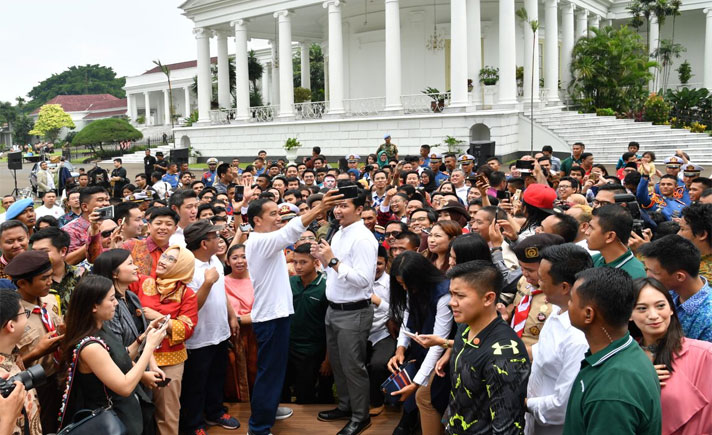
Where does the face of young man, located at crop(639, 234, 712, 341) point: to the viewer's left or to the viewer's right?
to the viewer's left

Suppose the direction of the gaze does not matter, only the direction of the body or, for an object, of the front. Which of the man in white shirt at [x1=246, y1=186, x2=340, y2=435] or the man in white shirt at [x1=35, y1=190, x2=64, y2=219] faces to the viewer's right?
the man in white shirt at [x1=246, y1=186, x2=340, y2=435]

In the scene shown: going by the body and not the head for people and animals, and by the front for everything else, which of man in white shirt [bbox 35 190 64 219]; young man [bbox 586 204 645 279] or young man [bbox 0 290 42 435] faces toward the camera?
the man in white shirt

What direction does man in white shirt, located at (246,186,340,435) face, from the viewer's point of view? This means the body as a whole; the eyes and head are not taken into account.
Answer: to the viewer's right

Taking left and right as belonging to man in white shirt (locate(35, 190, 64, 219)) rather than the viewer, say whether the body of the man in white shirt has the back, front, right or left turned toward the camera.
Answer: front

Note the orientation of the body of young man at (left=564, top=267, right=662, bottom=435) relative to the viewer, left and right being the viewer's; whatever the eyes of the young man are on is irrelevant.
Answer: facing to the left of the viewer

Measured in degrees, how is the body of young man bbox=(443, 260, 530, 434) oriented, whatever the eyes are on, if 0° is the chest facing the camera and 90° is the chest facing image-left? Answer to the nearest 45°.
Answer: approximately 45°

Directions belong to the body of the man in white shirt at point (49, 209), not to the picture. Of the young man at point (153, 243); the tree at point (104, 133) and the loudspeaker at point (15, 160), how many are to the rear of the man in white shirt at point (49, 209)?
2

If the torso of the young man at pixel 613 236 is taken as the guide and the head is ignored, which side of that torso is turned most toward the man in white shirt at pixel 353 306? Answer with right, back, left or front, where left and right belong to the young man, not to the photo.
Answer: front

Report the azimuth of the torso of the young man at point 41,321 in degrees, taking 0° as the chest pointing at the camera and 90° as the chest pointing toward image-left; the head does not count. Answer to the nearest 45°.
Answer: approximately 315°

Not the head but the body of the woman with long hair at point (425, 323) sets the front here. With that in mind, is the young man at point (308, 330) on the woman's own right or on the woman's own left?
on the woman's own right

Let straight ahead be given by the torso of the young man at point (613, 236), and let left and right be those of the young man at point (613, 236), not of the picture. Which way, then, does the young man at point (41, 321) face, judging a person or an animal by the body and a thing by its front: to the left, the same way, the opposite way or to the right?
the opposite way

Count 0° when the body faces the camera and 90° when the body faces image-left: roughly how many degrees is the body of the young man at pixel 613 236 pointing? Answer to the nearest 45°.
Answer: approximately 90°

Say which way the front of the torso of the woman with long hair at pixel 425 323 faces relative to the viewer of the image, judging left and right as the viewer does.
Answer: facing the viewer and to the left of the viewer

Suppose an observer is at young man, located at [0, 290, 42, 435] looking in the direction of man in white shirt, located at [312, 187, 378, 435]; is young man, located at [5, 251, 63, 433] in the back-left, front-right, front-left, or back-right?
front-left

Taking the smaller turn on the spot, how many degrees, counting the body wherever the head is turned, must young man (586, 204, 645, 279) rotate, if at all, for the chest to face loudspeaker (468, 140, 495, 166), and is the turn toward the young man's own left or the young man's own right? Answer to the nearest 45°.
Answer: approximately 90° to the young man's own right

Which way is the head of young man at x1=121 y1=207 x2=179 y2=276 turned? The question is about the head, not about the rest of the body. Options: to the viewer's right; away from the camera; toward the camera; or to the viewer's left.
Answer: toward the camera

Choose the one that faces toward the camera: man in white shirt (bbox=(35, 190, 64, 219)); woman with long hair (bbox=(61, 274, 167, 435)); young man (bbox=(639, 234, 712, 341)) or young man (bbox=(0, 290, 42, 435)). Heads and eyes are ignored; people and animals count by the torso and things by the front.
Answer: the man in white shirt
